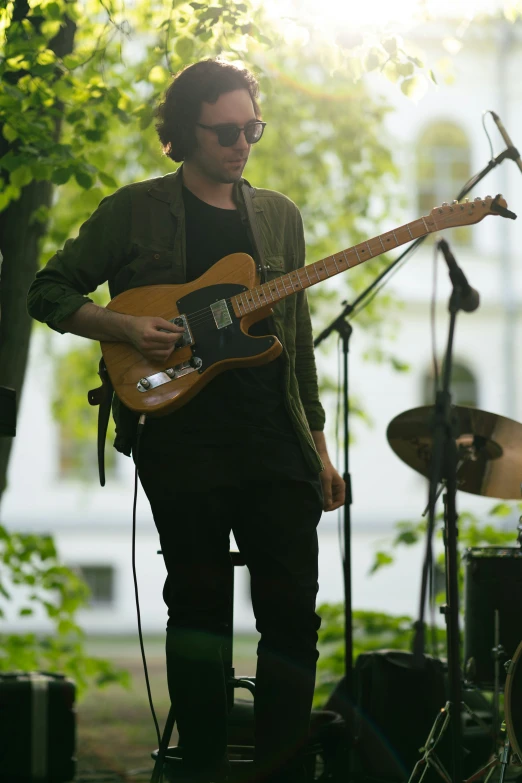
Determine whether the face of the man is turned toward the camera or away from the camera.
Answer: toward the camera

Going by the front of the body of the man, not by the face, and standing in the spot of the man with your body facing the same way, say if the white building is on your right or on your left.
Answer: on your left

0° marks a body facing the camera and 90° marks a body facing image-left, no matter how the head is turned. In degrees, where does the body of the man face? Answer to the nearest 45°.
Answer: approximately 315°

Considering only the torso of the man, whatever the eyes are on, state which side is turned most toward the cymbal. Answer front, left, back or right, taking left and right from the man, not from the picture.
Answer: left

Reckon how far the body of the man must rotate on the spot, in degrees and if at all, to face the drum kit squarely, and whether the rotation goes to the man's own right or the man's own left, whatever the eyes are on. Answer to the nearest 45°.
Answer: approximately 90° to the man's own left
